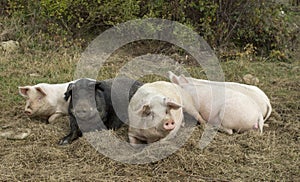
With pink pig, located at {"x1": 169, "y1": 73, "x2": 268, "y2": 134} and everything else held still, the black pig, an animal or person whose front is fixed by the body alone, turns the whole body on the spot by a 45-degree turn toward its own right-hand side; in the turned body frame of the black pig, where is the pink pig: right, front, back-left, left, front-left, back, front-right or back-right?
back

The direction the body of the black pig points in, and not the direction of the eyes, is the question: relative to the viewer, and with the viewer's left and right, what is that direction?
facing the viewer and to the left of the viewer

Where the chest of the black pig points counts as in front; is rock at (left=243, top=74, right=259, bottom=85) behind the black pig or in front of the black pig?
behind
